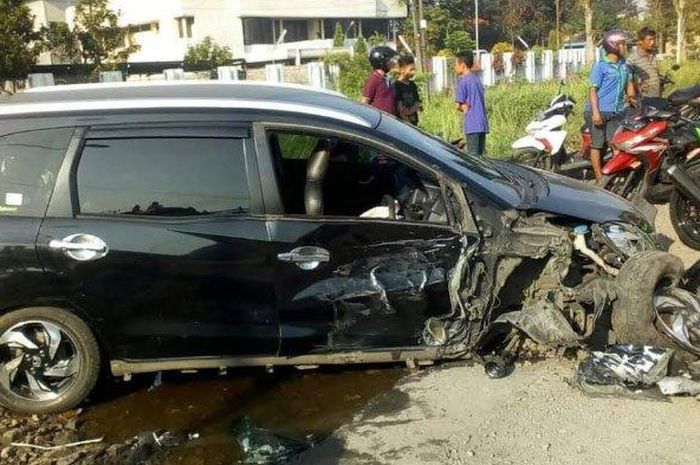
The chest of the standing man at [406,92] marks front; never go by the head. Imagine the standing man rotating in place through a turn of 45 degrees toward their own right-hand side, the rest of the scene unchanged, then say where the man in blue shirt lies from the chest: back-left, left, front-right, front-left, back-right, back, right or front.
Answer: left

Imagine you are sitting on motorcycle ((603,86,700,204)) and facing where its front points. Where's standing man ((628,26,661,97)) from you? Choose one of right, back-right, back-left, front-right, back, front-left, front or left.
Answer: back-right

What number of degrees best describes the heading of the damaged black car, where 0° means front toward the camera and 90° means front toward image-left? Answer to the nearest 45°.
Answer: approximately 270°

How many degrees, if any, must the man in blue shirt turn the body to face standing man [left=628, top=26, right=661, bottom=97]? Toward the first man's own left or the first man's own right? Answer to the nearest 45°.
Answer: approximately 135° to the first man's own left

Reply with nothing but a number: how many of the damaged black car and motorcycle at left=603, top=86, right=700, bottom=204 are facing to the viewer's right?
1

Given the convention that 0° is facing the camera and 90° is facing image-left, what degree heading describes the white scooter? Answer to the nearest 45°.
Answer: approximately 45°

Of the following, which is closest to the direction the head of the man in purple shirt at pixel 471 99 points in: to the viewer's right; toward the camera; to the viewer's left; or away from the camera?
to the viewer's left

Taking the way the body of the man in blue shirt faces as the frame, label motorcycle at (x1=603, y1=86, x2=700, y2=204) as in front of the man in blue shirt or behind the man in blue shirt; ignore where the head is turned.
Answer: in front

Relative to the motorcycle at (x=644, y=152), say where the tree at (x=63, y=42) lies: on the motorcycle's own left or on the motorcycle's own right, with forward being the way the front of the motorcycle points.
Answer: on the motorcycle's own right

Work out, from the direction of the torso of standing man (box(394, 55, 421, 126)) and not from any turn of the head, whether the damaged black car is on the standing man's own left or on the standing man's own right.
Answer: on the standing man's own right

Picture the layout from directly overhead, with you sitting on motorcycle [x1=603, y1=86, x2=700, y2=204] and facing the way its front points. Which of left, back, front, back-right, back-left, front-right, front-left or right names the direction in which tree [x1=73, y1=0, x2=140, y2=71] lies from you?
right

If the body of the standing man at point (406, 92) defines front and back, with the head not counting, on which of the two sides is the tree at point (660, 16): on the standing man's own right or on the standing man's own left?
on the standing man's own left
